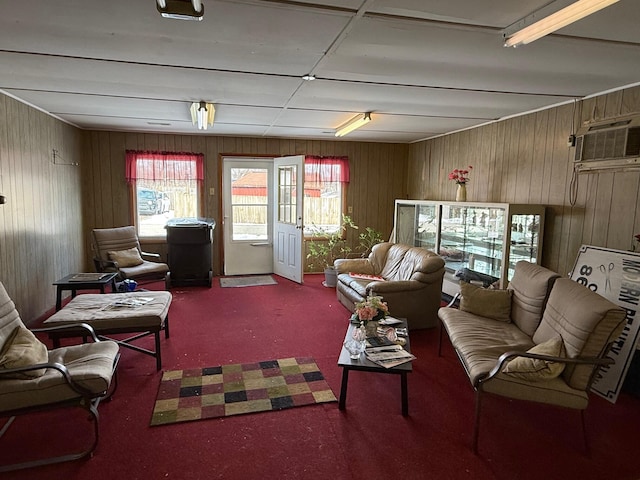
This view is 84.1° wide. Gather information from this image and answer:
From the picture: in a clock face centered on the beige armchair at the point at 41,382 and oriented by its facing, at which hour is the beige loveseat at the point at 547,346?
the beige loveseat at the point at 547,346 is roughly at 1 o'clock from the beige armchair at the point at 41,382.

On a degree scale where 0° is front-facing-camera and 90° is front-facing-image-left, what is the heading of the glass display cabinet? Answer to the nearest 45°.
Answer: approximately 45°

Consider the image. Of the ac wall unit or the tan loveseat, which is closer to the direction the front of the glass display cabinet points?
the tan loveseat

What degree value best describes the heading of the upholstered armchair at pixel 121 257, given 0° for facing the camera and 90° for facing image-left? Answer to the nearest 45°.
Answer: approximately 315°

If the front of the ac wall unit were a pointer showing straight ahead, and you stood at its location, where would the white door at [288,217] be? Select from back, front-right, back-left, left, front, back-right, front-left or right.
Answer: front-right

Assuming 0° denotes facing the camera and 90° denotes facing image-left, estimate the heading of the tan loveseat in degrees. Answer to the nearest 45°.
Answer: approximately 45°

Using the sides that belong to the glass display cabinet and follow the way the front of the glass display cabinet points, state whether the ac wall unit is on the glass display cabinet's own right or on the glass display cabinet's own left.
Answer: on the glass display cabinet's own left

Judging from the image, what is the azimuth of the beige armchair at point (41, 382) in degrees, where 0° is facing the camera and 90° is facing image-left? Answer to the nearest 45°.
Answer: approximately 270°

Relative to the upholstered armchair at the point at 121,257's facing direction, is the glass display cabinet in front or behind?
in front
